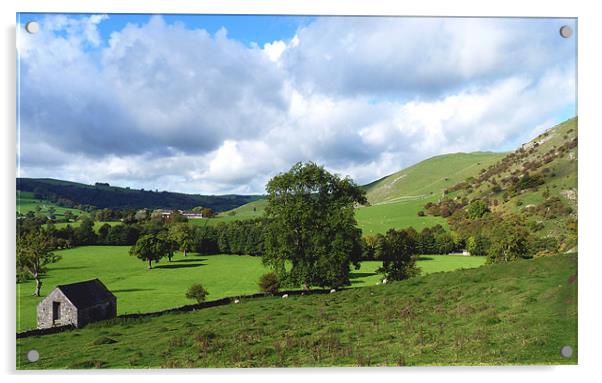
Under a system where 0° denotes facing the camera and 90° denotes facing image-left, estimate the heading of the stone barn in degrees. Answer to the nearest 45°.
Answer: approximately 45°

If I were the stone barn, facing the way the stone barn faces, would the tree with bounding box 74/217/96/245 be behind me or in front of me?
behind
